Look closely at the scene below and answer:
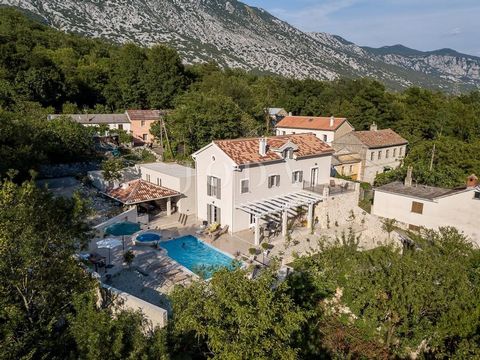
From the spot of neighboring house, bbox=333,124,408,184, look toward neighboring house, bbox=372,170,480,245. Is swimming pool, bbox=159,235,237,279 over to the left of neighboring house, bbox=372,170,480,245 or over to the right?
right

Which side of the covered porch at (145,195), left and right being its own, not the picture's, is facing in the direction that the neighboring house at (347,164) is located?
left

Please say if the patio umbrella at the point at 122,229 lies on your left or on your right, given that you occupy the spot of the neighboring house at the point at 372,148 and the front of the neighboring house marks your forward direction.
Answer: on your right

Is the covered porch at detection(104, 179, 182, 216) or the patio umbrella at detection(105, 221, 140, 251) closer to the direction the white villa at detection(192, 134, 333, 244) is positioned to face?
the patio umbrella

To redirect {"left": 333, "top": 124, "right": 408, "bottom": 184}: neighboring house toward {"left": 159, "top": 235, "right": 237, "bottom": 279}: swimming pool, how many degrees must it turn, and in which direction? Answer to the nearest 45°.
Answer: approximately 45° to its right
